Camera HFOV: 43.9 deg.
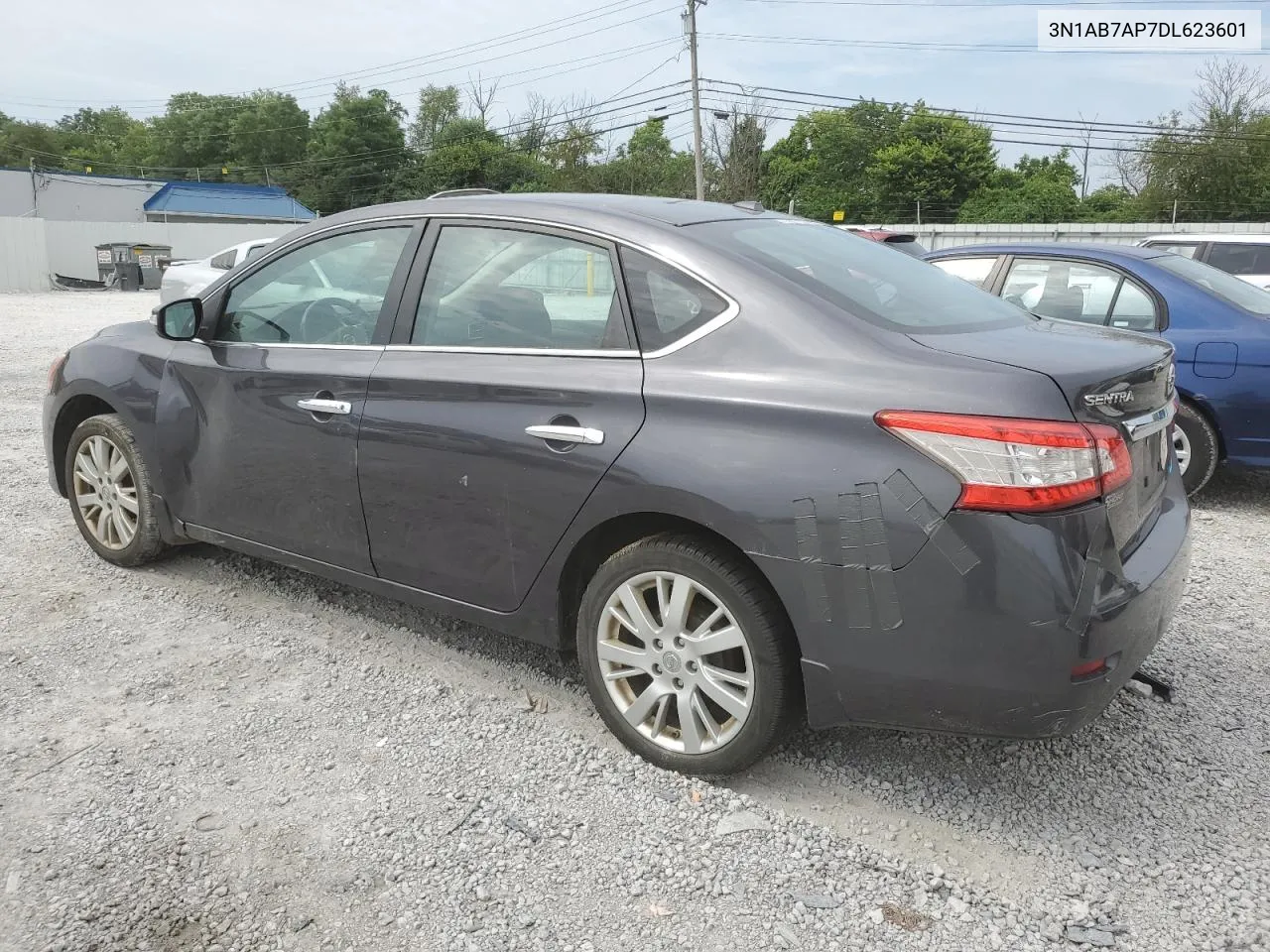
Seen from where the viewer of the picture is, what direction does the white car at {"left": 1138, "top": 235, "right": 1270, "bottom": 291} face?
facing to the left of the viewer

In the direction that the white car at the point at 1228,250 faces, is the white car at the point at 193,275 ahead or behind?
ahead

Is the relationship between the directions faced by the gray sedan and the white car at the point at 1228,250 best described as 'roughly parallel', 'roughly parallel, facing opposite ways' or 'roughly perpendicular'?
roughly parallel

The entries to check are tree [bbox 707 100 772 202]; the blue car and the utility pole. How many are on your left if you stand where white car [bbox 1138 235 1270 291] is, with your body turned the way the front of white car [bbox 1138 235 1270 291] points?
1

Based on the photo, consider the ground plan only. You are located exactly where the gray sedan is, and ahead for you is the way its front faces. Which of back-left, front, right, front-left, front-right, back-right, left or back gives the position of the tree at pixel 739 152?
front-right

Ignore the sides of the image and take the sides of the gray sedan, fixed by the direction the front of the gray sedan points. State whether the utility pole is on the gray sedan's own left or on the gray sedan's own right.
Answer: on the gray sedan's own right

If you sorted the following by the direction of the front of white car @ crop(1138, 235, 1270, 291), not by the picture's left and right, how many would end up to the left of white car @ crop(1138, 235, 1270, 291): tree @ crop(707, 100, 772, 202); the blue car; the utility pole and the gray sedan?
2

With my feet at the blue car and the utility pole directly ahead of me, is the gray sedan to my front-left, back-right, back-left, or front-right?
back-left

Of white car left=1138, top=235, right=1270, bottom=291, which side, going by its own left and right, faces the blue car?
left

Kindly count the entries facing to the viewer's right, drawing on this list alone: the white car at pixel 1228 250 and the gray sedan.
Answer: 0

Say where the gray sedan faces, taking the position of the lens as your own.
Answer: facing away from the viewer and to the left of the viewer

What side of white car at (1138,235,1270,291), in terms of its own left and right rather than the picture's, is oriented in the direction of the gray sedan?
left

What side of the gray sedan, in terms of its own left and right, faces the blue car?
right
